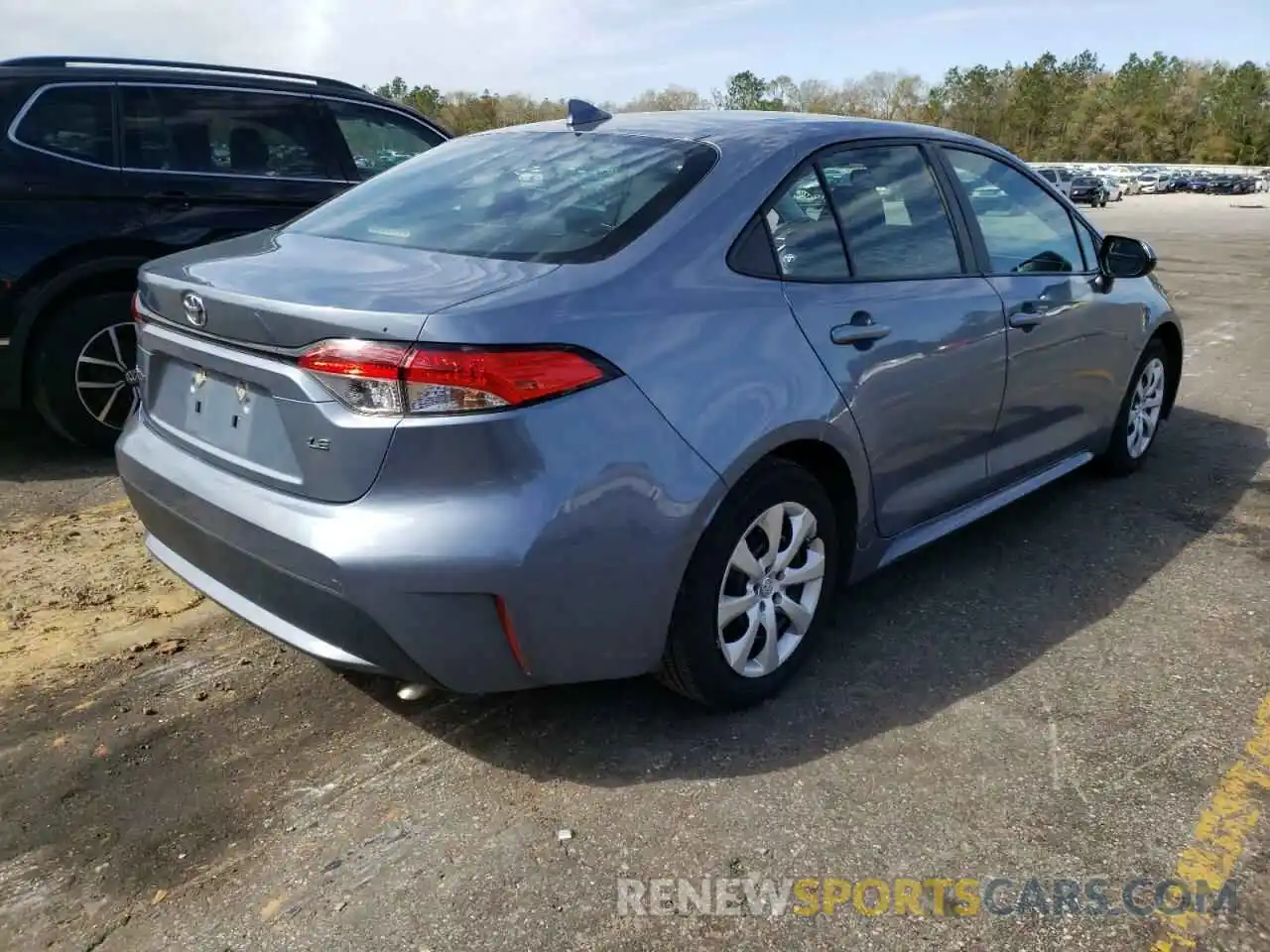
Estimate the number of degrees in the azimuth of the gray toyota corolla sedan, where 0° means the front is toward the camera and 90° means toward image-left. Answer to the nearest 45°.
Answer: approximately 225°

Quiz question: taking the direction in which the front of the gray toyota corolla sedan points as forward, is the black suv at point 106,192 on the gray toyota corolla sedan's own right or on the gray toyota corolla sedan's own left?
on the gray toyota corolla sedan's own left
